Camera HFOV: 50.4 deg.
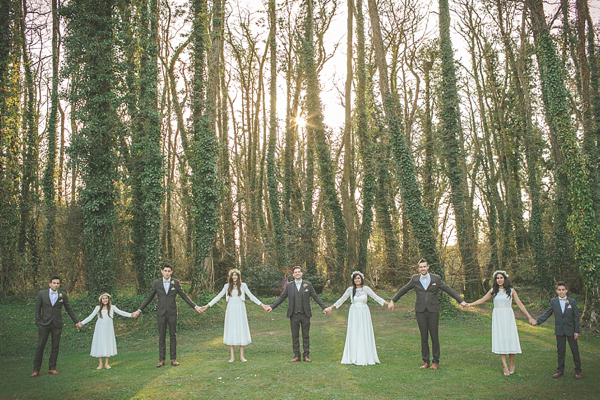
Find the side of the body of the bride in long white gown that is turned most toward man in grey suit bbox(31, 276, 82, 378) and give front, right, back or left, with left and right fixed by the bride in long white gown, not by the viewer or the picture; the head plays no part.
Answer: right

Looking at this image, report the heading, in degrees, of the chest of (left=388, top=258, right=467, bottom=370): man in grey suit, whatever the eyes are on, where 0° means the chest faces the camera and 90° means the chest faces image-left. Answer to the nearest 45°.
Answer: approximately 0°

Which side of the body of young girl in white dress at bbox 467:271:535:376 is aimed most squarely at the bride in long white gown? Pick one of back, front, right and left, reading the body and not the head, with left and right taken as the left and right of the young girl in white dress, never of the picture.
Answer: right

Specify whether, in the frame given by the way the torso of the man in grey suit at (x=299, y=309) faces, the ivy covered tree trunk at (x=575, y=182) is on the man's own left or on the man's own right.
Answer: on the man's own left

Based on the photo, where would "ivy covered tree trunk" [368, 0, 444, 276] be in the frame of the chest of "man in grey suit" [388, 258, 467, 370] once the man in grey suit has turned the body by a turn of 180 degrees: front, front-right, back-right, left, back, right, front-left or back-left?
front

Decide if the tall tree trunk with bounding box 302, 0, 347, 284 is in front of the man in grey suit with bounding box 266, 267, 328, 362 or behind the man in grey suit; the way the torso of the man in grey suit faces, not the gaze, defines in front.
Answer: behind

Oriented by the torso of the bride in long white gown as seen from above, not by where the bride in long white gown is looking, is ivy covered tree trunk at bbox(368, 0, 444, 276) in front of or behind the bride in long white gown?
behind

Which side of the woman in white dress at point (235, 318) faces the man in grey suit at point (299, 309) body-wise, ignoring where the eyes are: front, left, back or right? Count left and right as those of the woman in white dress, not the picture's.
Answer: left

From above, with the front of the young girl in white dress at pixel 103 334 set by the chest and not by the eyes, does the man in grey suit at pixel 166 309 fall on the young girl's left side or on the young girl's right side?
on the young girl's left side
